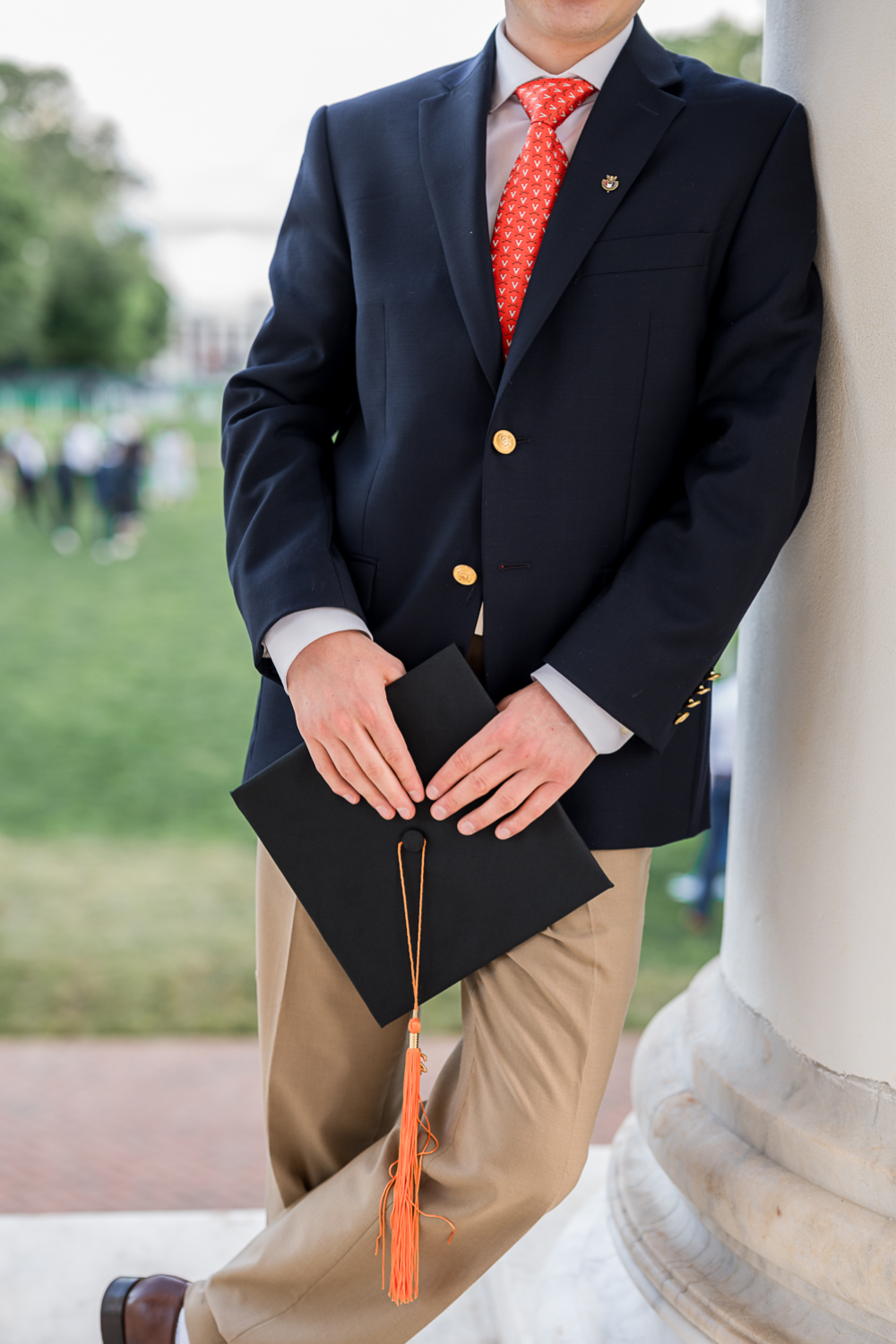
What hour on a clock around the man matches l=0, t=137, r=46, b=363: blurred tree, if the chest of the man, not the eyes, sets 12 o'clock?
The blurred tree is roughly at 5 o'clock from the man.

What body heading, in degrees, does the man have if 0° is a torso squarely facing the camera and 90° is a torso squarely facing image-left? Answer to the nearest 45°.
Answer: approximately 0°

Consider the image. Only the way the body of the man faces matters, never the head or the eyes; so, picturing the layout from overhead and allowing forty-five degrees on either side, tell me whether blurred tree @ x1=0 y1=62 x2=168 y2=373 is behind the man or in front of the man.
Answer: behind

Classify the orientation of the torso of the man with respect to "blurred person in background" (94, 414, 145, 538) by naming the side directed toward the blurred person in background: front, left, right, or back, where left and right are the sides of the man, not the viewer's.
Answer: back

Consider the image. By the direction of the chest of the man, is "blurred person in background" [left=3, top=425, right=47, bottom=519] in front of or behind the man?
behind

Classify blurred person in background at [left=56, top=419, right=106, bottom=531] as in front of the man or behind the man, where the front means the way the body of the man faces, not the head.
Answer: behind

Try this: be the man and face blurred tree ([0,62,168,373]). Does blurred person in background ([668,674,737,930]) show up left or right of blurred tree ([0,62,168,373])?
right

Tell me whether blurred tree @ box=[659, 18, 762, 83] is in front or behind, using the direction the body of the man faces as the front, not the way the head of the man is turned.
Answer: behind
